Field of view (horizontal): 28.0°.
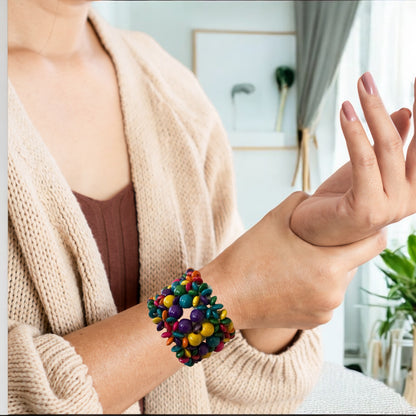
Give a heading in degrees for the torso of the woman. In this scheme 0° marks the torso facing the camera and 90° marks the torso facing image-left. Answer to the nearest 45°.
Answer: approximately 315°
